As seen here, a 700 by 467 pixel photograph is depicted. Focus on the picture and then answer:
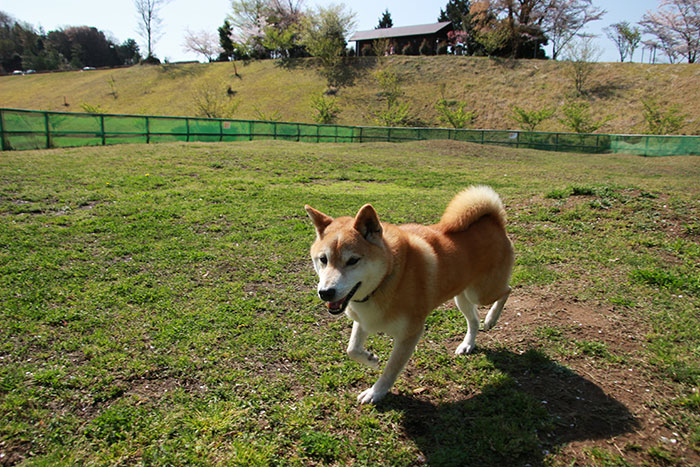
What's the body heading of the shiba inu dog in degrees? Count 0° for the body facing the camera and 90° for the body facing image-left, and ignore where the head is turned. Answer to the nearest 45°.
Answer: approximately 45°

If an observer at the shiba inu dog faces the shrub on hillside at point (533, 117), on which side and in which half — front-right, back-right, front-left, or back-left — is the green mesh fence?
front-left

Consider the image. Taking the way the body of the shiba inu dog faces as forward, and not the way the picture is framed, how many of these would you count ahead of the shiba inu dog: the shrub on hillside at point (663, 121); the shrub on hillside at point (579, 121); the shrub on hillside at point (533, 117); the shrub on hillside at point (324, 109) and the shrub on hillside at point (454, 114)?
0

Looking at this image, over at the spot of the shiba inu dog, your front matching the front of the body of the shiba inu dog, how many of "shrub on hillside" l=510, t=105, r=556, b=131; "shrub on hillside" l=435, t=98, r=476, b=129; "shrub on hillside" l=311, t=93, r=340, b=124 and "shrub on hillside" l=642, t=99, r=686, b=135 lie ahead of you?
0

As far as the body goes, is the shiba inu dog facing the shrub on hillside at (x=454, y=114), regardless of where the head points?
no

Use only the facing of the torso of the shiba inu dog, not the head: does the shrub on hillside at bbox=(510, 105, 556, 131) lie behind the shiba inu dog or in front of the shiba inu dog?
behind

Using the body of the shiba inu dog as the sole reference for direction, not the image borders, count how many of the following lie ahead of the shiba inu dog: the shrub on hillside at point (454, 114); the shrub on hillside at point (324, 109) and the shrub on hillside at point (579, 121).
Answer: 0

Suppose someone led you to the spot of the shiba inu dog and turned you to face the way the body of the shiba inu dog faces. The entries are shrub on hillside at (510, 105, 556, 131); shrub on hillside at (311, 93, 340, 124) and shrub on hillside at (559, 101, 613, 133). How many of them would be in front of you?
0

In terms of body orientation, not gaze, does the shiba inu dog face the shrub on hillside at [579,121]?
no

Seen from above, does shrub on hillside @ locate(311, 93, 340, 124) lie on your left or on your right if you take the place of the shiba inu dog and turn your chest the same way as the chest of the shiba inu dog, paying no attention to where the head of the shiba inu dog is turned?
on your right
